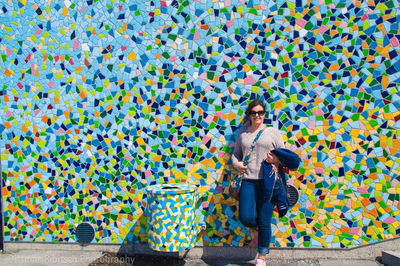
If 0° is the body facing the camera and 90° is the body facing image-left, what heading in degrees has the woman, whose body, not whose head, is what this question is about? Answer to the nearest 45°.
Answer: approximately 0°
